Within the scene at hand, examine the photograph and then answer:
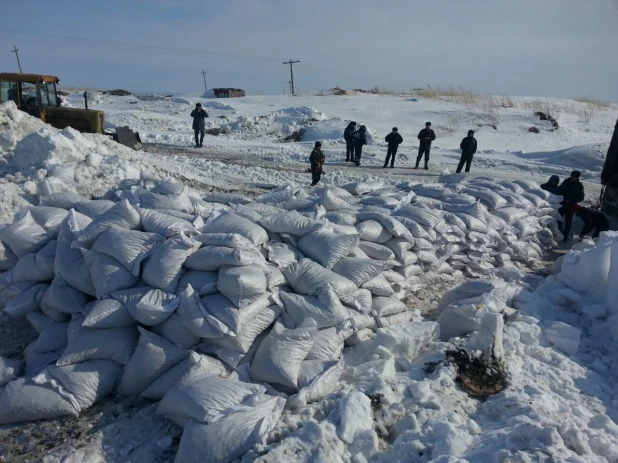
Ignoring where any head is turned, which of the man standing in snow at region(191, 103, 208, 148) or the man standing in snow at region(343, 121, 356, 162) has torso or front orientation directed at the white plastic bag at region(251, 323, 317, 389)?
the man standing in snow at region(191, 103, 208, 148)

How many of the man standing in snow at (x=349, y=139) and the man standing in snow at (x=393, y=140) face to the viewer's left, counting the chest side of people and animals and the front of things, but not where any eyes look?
0

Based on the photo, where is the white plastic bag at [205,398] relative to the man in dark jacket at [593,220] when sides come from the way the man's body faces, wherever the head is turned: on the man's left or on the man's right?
on the man's left

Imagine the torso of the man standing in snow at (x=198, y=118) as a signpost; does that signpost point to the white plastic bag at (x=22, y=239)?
yes

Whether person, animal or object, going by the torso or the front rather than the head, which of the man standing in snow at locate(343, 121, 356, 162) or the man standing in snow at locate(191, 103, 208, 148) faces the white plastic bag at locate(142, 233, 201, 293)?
the man standing in snow at locate(191, 103, 208, 148)

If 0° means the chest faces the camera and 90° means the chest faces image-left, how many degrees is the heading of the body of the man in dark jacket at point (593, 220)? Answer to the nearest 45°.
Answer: approximately 90°

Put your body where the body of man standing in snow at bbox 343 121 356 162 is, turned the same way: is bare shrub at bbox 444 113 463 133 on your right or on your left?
on your left

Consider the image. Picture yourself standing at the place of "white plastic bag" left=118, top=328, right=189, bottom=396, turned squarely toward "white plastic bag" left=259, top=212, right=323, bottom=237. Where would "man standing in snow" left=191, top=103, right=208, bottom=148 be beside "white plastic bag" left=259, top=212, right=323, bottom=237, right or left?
left

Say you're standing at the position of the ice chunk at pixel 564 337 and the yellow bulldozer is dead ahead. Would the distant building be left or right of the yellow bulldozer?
right
